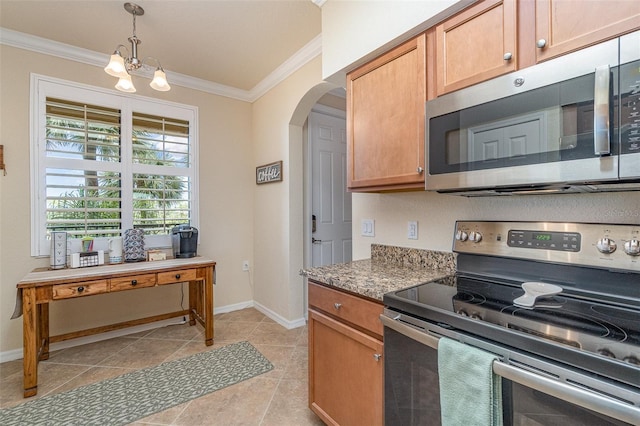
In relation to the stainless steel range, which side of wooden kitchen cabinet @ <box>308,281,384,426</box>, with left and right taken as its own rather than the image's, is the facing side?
left

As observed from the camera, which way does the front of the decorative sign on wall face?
facing the viewer and to the left of the viewer

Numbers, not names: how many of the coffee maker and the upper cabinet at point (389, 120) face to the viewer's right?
0

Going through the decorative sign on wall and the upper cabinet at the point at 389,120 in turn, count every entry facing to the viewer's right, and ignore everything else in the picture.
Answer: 0

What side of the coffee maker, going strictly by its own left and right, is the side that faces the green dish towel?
front

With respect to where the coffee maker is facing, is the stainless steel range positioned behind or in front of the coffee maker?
in front

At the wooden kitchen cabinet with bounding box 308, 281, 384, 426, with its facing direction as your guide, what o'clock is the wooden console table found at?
The wooden console table is roughly at 2 o'clock from the wooden kitchen cabinet.

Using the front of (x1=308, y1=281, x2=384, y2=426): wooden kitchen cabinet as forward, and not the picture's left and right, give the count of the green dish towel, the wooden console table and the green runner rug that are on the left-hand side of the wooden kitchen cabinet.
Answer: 1

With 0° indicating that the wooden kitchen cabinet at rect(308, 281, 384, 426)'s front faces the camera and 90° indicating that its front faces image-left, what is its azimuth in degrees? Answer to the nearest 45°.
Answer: approximately 45°

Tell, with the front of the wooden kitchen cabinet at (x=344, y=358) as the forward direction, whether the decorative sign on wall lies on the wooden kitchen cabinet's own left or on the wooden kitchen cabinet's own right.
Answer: on the wooden kitchen cabinet's own right

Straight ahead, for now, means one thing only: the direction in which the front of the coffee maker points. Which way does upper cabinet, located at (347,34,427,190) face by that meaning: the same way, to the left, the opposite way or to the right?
to the right

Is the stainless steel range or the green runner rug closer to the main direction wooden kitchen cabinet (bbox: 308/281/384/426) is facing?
the green runner rug
